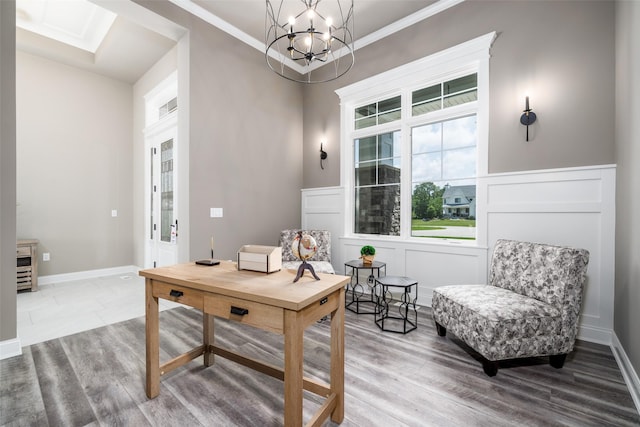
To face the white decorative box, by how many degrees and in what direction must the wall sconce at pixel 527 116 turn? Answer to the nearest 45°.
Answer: approximately 45° to its right

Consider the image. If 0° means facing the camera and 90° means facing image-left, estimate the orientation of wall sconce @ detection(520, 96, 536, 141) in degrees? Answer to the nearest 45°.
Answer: approximately 0°

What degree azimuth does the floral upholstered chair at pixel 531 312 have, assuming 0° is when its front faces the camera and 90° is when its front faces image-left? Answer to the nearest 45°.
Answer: approximately 45°

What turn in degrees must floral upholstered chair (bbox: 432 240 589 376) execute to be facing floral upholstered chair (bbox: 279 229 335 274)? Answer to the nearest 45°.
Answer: approximately 45° to its right

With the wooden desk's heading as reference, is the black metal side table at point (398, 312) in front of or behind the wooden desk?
behind

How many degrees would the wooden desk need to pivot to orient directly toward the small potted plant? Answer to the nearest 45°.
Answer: approximately 180°

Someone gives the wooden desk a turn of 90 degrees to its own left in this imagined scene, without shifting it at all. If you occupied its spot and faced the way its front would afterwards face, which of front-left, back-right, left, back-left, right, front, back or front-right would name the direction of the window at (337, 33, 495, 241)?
left
